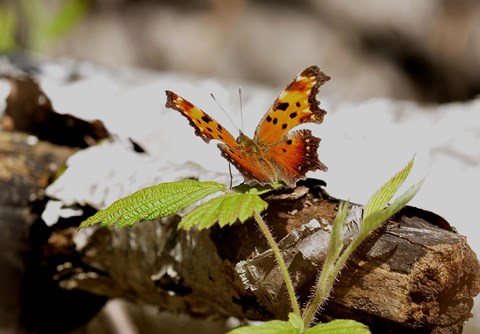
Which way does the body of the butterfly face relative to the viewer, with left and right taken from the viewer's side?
facing away from the viewer and to the left of the viewer

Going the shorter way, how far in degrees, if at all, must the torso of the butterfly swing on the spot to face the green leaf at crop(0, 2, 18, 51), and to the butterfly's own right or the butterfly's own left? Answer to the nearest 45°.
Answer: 0° — it already faces it
